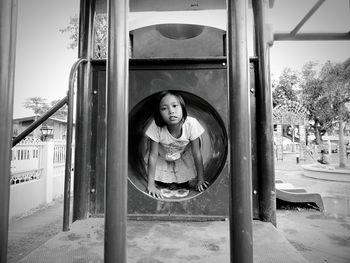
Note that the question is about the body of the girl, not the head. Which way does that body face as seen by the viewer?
toward the camera

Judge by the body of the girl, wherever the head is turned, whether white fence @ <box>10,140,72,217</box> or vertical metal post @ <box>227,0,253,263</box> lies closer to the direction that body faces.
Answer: the vertical metal post

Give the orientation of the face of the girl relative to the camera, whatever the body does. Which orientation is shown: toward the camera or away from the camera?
toward the camera

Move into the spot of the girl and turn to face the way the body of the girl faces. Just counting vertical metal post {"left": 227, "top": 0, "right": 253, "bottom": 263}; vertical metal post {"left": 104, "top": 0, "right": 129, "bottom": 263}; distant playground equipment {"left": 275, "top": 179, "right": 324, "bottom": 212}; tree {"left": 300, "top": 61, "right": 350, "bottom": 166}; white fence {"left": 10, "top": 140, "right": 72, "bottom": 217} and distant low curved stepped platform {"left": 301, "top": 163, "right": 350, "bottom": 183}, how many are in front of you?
2

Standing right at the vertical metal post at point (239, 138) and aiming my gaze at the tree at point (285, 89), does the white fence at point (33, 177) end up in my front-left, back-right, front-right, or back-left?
front-left

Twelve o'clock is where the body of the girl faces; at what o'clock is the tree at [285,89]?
The tree is roughly at 7 o'clock from the girl.

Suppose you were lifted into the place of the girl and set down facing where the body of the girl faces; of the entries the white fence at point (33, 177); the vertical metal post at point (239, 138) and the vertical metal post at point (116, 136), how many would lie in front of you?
2

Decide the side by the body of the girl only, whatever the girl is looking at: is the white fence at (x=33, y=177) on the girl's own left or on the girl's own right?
on the girl's own right

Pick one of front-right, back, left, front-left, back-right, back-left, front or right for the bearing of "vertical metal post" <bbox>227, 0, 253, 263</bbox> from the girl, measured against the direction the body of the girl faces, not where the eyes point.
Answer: front

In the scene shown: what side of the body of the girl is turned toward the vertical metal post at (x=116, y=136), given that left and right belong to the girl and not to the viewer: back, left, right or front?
front

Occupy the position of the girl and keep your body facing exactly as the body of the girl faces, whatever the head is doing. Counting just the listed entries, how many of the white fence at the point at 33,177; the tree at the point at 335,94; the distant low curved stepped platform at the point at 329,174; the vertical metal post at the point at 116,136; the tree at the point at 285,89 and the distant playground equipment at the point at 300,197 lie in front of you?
1

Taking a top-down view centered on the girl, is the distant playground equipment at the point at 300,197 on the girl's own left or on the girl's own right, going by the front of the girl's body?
on the girl's own left

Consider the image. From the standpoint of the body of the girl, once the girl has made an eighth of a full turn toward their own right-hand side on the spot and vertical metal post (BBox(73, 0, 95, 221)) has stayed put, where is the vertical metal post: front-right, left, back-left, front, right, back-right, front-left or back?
front

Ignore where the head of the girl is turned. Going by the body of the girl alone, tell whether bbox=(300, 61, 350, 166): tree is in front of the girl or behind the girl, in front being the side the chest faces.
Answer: behind
